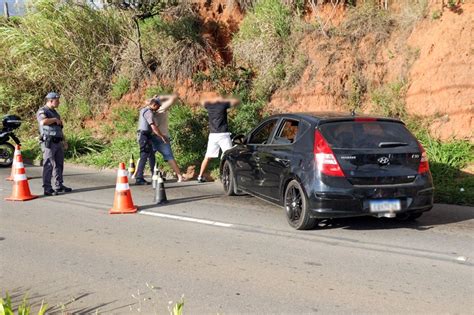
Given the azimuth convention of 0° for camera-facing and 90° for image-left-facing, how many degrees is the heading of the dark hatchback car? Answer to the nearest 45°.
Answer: approximately 135°

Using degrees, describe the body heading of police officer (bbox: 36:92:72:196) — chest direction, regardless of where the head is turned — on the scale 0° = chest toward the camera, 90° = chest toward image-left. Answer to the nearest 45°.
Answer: approximately 315°

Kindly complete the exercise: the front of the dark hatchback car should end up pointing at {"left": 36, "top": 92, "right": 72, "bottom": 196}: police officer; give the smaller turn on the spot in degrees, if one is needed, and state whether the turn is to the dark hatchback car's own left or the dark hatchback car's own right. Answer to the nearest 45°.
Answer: approximately 45° to the dark hatchback car's own left

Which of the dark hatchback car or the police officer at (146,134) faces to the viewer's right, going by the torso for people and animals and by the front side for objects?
the police officer

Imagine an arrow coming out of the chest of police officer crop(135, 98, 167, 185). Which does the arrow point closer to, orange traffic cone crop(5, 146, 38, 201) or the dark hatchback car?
the dark hatchback car

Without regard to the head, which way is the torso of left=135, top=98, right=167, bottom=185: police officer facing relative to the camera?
to the viewer's right

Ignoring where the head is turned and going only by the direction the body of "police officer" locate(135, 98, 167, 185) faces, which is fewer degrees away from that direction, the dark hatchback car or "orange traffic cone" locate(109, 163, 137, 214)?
the dark hatchback car

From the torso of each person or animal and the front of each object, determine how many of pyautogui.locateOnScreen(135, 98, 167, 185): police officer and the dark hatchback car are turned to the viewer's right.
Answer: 1
